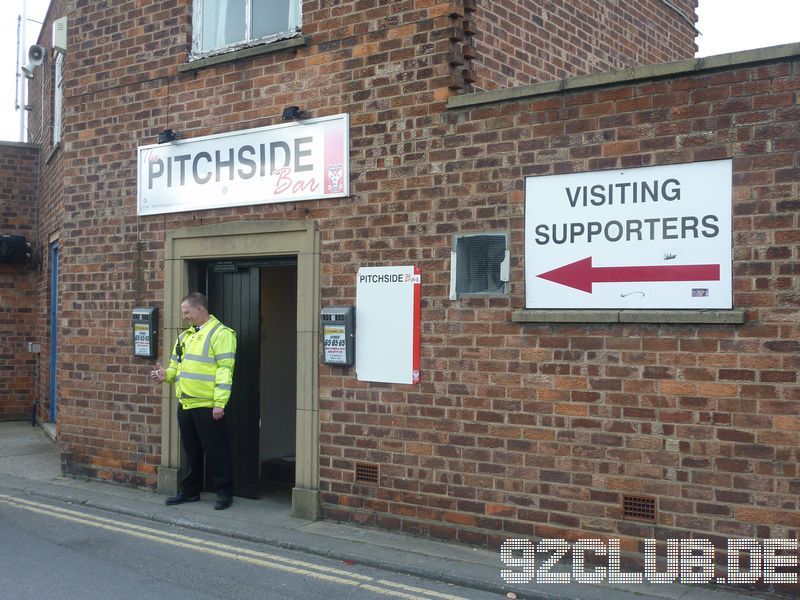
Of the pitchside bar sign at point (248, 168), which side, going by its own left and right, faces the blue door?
right

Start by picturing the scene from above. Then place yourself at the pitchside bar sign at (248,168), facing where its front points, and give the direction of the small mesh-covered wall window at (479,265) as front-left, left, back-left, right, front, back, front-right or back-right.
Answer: left

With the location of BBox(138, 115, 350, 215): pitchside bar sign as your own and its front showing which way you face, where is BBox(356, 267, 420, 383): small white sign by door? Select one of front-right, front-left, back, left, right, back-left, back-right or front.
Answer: left

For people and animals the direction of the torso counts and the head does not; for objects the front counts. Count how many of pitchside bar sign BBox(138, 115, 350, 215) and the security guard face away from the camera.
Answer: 0

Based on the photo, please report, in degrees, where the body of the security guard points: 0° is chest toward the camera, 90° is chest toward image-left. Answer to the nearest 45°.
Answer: approximately 45°

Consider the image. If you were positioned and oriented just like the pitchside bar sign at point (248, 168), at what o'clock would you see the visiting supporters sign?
The visiting supporters sign is roughly at 9 o'clock from the pitchside bar sign.

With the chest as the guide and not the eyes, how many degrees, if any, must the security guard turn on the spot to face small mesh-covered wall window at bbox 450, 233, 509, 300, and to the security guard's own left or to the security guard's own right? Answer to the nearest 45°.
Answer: approximately 90° to the security guard's own left

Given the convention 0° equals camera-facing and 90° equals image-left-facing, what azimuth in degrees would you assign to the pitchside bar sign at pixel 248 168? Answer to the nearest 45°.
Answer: approximately 45°

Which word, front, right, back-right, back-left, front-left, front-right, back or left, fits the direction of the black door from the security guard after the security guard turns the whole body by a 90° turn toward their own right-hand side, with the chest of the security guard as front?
right
